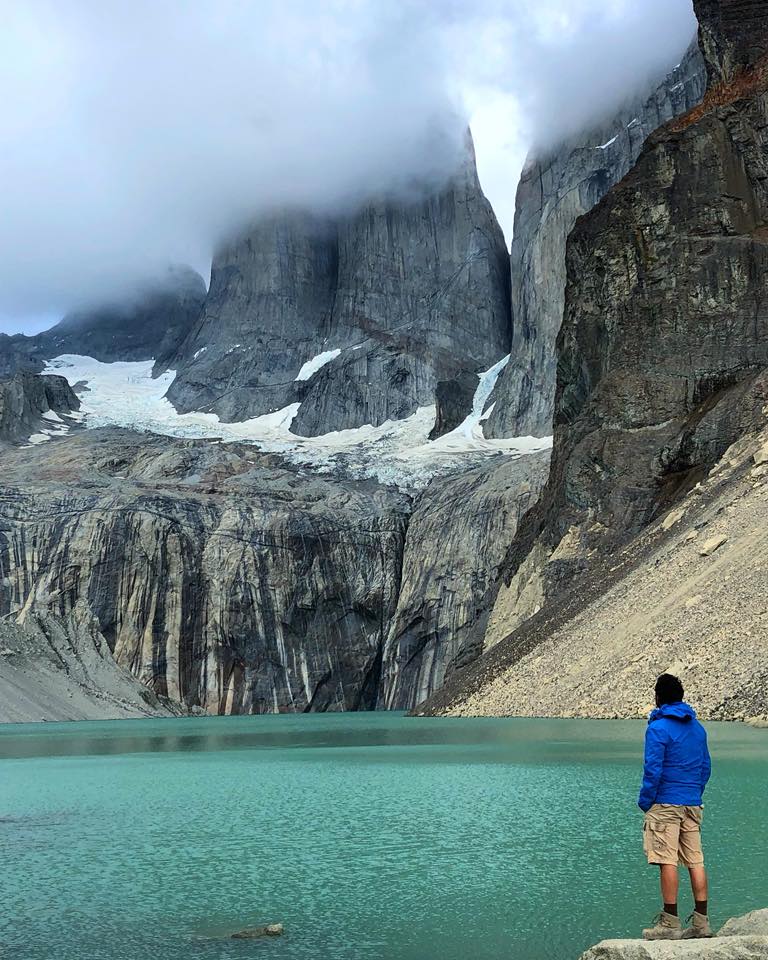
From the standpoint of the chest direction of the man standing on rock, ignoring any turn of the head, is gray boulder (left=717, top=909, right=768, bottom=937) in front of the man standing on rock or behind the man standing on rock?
behind

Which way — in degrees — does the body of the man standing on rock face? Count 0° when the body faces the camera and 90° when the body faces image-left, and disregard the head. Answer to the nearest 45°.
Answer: approximately 135°
